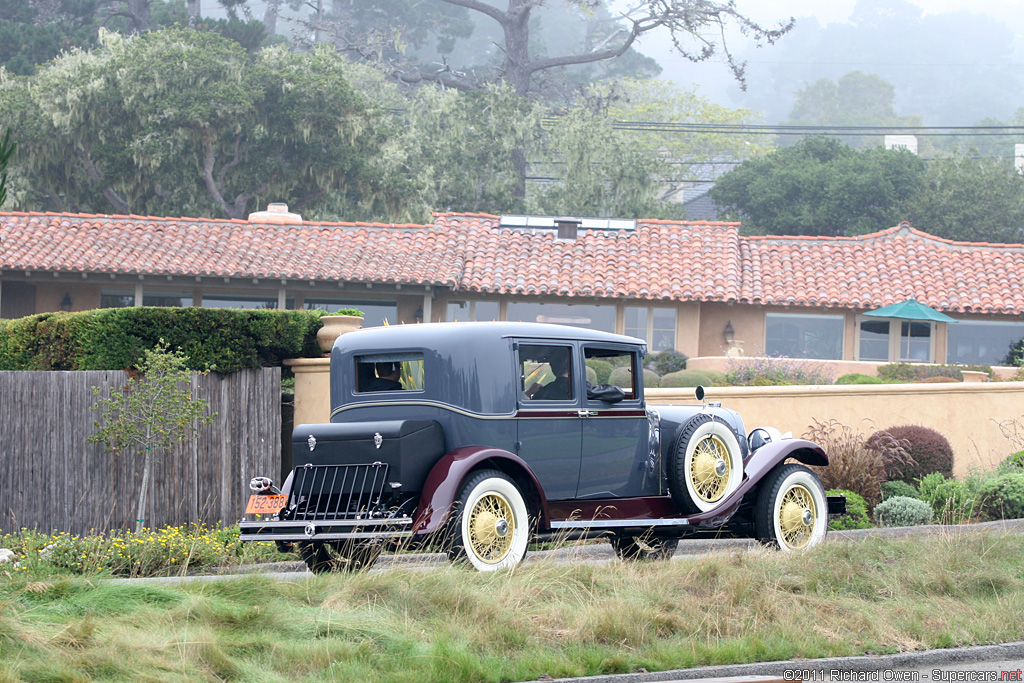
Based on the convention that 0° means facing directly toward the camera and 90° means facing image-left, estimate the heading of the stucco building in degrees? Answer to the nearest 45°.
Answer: approximately 0°

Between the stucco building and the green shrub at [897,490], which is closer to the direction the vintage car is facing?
the green shrub

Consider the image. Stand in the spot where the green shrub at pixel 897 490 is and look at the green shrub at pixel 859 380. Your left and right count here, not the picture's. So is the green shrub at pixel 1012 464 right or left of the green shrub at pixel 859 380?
right

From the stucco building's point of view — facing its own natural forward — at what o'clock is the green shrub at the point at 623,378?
The green shrub is roughly at 12 o'clock from the stucco building.

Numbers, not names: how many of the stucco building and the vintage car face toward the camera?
1

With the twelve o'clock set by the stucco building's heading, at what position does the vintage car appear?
The vintage car is roughly at 12 o'clock from the stucco building.

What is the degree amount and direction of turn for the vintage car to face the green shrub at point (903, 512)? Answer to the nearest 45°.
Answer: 0° — it already faces it

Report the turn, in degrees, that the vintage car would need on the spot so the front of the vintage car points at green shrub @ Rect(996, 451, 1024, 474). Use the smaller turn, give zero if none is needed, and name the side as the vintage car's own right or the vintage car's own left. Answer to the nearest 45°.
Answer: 0° — it already faces it

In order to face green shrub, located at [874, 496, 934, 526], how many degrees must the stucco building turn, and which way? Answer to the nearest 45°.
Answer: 0° — it already faces it

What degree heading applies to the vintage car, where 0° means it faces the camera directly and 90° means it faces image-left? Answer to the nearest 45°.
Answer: approximately 225°

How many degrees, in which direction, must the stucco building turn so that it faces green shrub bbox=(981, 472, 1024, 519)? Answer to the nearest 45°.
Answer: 0° — it already faces it

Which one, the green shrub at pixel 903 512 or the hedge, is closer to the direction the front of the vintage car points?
the green shrub
